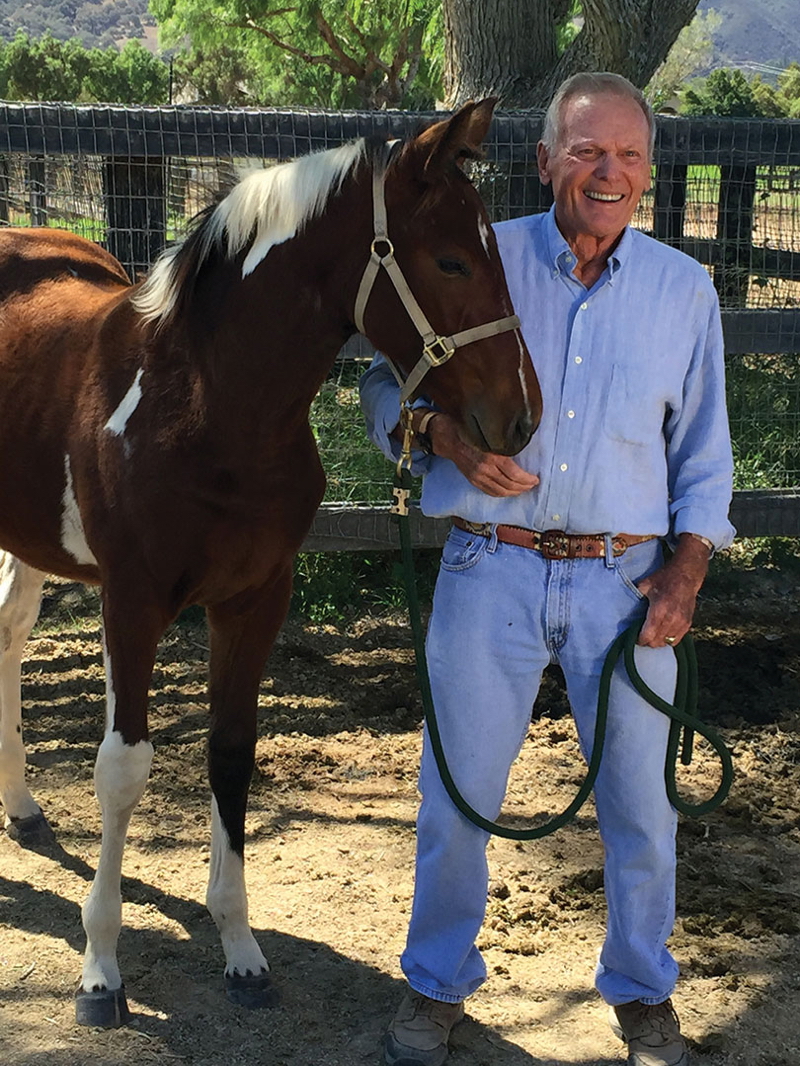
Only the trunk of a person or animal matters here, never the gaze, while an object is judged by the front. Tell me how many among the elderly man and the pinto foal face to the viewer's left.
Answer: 0

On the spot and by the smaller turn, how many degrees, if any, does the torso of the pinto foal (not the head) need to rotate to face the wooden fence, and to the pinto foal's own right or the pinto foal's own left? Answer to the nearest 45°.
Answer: approximately 135° to the pinto foal's own left

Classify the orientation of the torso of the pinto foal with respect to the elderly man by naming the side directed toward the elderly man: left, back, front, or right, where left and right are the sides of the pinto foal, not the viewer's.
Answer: front

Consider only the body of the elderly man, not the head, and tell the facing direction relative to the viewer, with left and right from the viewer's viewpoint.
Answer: facing the viewer

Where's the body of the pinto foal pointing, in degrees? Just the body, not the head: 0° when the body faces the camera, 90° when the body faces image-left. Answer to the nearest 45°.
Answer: approximately 315°

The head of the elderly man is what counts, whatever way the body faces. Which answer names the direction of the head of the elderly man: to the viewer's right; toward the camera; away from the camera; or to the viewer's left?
toward the camera
